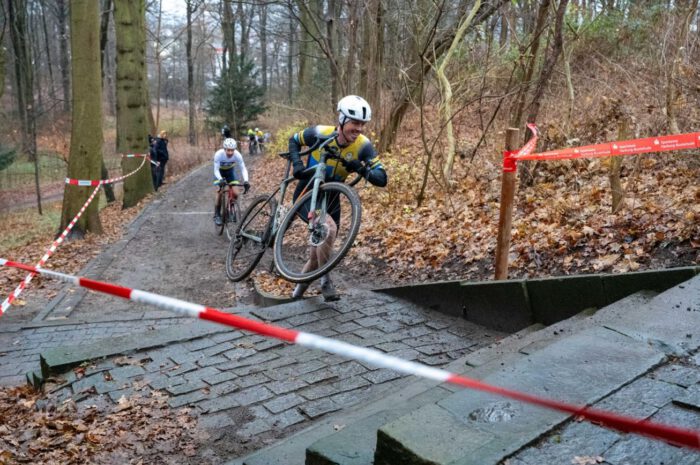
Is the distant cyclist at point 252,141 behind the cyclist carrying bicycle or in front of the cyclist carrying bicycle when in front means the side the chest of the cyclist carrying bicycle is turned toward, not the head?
behind

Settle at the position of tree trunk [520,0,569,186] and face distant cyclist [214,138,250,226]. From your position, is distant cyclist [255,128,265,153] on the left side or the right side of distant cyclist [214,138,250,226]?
right

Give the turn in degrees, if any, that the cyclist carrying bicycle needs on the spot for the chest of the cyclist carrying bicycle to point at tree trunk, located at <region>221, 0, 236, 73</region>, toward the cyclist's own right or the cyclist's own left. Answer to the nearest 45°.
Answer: approximately 135° to the cyclist's own left

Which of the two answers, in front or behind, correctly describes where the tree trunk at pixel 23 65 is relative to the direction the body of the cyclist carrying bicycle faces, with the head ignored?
behind

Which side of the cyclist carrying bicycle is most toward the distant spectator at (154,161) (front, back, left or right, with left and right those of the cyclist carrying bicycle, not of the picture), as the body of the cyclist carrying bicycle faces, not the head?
back

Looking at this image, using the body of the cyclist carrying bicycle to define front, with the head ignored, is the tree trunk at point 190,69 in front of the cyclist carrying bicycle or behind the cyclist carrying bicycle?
behind

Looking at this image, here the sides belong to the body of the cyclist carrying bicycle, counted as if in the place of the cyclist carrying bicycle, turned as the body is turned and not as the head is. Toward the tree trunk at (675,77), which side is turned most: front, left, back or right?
left

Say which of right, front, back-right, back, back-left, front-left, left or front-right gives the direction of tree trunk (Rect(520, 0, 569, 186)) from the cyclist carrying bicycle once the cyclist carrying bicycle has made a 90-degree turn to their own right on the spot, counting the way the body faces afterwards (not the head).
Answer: back

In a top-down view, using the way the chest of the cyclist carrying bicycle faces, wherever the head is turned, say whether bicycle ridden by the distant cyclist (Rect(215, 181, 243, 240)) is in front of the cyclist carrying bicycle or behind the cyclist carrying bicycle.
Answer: behind

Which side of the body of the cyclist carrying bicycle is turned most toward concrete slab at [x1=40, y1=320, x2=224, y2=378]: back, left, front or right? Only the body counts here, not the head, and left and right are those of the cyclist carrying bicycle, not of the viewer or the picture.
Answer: right

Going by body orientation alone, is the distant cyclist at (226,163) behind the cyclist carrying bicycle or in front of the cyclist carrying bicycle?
behind

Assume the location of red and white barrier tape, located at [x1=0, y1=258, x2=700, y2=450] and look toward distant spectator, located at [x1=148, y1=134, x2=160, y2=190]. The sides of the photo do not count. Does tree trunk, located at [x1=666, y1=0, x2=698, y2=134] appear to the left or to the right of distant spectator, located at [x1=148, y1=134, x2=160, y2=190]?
right
